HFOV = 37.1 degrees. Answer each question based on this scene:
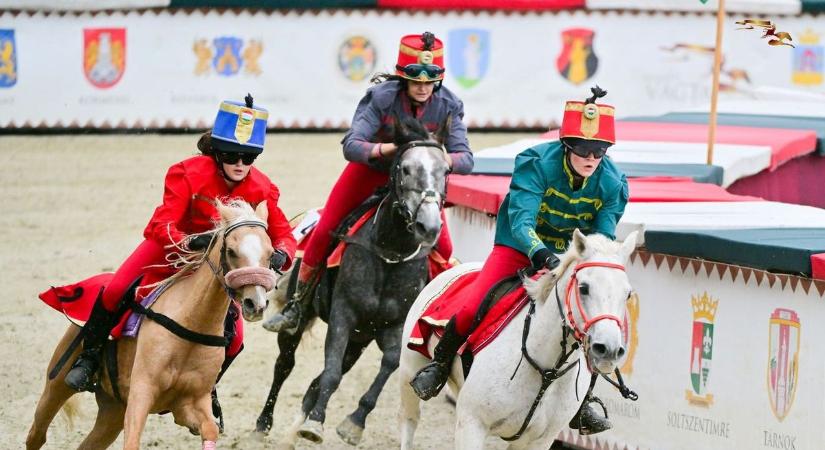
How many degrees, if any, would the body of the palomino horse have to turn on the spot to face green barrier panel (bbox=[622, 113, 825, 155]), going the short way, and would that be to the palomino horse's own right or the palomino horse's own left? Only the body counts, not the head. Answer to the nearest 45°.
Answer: approximately 90° to the palomino horse's own left

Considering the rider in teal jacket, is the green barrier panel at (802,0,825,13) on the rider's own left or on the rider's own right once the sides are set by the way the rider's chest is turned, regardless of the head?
on the rider's own left

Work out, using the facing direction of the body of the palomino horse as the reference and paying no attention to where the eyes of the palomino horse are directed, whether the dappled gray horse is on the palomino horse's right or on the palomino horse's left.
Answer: on the palomino horse's left

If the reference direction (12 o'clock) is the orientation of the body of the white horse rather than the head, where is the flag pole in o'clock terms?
The flag pole is roughly at 8 o'clock from the white horse.

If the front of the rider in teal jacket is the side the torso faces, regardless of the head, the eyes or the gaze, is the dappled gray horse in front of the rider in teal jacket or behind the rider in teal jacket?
behind

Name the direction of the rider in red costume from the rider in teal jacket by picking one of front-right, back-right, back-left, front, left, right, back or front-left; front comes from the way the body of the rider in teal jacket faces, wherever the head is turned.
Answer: back-right

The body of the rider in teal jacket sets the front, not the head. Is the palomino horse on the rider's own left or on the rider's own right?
on the rider's own right

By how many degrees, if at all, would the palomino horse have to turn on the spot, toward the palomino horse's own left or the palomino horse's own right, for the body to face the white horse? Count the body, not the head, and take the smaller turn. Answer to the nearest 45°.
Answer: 0° — it already faces it
